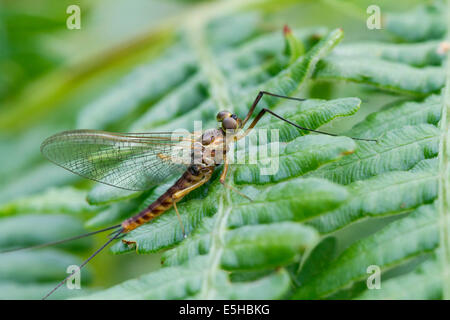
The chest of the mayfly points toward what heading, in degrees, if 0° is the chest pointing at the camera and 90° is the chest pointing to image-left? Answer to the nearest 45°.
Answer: approximately 270°
